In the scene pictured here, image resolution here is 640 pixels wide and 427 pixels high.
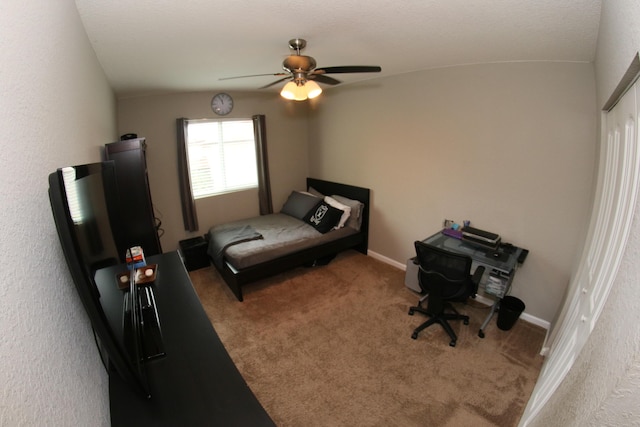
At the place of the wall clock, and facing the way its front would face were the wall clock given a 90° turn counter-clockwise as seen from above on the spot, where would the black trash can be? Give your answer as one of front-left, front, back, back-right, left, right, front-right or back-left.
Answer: front-right

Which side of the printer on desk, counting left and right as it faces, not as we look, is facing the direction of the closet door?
left

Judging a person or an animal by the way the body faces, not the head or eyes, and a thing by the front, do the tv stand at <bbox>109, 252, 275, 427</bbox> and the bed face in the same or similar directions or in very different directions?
very different directions

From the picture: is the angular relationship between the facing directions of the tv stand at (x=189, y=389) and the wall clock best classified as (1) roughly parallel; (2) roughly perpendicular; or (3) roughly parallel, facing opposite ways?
roughly perpendicular

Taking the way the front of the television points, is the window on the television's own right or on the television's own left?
on the television's own left

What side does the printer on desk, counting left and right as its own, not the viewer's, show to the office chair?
front

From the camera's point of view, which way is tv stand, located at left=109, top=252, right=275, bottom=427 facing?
to the viewer's right

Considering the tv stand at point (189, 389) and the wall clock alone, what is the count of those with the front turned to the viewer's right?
1

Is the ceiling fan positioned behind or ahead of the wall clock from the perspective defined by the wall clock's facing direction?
ahead

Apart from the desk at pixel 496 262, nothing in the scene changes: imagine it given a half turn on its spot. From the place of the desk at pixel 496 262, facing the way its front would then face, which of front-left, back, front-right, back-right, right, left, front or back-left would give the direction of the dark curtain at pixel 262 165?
back-left

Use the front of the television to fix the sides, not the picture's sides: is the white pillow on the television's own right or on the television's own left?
on the television's own left

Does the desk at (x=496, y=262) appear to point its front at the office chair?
yes

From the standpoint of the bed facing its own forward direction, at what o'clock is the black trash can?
The black trash can is roughly at 9 o'clock from the bed.

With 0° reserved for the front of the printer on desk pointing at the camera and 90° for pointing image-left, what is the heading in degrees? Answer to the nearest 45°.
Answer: approximately 45°

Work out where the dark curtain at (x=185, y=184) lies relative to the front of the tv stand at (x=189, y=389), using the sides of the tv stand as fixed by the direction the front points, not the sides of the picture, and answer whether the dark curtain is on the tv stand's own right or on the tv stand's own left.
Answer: on the tv stand's own left
